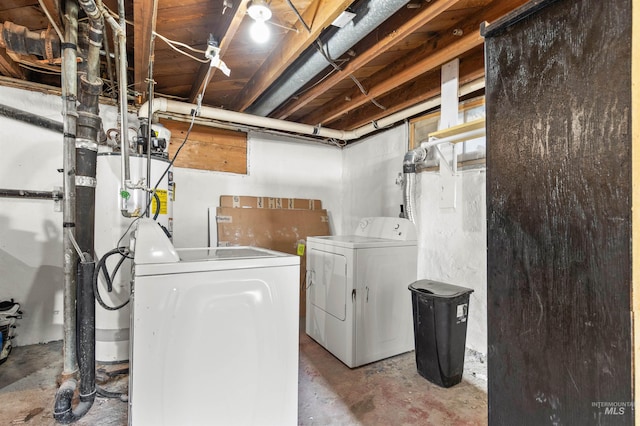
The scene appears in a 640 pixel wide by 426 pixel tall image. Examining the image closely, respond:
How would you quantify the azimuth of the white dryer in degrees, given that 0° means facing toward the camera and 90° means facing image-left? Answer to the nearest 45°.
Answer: approximately 45°

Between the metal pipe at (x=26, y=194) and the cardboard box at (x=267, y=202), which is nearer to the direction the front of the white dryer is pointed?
the metal pipe

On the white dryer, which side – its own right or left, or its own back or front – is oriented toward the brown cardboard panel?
right
